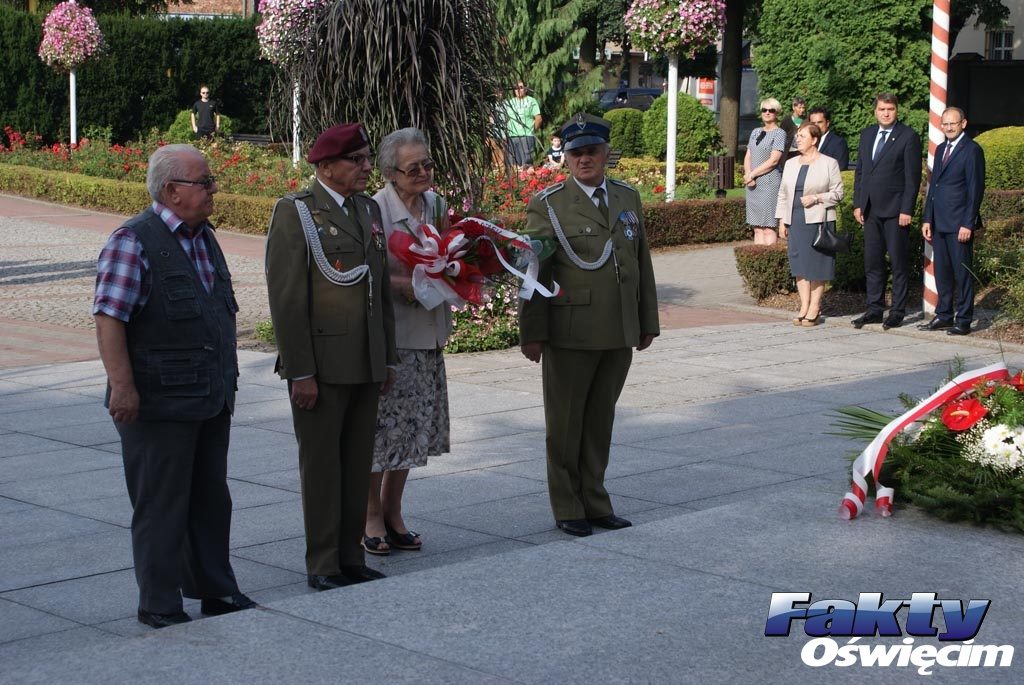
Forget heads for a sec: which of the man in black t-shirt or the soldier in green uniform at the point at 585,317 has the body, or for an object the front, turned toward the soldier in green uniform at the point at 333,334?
the man in black t-shirt

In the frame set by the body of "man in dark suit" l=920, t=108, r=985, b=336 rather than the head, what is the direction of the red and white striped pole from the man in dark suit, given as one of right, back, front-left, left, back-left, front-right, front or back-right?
back-right

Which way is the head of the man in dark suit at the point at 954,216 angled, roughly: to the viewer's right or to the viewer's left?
to the viewer's left

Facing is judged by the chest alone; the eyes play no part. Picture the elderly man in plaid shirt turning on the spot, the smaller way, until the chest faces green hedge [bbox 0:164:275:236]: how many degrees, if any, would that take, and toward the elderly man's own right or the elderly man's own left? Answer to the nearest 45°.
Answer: approximately 135° to the elderly man's own left

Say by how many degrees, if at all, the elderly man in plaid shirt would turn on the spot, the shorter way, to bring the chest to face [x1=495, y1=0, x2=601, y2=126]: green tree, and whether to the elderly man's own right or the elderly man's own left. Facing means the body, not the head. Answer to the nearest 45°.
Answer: approximately 135° to the elderly man's own left

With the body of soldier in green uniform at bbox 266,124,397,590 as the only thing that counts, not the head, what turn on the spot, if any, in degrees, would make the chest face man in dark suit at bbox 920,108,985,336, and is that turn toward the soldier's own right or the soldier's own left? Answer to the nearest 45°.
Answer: approximately 90° to the soldier's own left

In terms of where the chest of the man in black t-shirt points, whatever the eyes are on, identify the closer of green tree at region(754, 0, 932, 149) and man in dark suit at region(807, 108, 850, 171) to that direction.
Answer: the man in dark suit

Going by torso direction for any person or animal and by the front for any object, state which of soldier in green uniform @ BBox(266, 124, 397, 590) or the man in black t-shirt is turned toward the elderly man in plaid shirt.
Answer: the man in black t-shirt

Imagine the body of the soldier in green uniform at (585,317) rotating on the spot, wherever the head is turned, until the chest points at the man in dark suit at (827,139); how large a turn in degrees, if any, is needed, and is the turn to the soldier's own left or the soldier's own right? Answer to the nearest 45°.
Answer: approximately 135° to the soldier's own left

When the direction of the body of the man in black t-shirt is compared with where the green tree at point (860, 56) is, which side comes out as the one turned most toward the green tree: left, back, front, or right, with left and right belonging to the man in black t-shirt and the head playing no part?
left

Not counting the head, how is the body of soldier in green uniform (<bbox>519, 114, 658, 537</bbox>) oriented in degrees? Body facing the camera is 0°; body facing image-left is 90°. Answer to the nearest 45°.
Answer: approximately 315°
